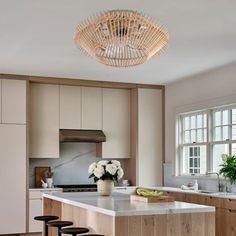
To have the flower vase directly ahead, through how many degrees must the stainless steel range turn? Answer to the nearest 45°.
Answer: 0° — it already faces it

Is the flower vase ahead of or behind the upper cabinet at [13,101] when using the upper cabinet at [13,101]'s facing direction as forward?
ahead

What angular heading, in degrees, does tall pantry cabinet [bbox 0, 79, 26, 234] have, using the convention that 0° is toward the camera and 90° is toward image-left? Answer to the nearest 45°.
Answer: approximately 0°

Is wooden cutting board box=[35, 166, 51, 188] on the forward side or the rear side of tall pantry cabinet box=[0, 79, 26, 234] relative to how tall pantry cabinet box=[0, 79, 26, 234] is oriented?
on the rear side

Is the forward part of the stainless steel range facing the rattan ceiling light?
yes

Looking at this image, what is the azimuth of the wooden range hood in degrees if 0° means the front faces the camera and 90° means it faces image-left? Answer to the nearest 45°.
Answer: approximately 0°

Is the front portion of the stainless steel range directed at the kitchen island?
yes

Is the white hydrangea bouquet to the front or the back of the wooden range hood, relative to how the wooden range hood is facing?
to the front

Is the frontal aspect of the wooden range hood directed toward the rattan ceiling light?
yes

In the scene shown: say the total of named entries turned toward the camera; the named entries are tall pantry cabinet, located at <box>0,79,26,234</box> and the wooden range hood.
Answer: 2
